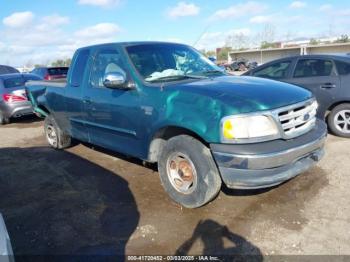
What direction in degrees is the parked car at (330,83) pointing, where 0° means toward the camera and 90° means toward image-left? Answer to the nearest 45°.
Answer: approximately 90°

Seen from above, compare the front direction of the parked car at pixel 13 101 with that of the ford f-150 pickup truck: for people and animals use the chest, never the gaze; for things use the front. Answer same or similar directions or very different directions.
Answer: very different directions

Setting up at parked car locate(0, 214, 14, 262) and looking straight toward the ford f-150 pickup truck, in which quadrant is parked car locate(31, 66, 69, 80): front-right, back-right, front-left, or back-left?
front-left

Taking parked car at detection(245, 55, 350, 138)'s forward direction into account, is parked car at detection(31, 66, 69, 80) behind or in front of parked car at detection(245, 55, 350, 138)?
in front

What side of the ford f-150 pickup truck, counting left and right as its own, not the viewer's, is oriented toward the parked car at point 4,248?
right

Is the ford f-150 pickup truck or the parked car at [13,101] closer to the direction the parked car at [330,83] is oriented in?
the parked car

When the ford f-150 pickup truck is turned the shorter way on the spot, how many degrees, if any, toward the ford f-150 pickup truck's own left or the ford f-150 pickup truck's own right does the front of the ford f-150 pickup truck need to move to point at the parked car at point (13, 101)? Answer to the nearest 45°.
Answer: approximately 180°

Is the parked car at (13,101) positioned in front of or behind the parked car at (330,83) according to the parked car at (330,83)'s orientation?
in front

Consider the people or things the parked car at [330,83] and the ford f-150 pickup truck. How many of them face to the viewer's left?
1

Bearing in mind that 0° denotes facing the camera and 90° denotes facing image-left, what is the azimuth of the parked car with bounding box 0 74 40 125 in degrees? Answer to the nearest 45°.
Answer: approximately 135°

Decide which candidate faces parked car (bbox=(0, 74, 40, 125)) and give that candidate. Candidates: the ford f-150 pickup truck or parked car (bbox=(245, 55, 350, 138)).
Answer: parked car (bbox=(245, 55, 350, 138))

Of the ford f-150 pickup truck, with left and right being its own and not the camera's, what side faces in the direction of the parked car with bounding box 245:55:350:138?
left
